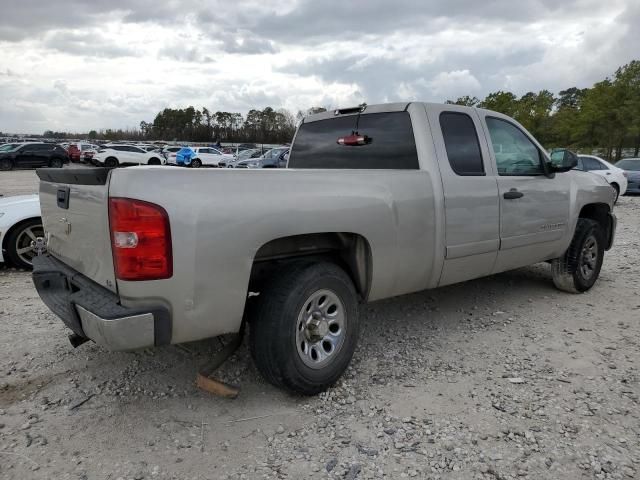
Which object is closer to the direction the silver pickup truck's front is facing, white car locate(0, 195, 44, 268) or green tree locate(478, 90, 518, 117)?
the green tree

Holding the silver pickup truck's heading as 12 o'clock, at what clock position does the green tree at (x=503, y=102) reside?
The green tree is roughly at 11 o'clock from the silver pickup truck.

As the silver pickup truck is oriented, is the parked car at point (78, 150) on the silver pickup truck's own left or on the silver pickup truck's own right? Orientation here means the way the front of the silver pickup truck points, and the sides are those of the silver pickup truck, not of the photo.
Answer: on the silver pickup truck's own left

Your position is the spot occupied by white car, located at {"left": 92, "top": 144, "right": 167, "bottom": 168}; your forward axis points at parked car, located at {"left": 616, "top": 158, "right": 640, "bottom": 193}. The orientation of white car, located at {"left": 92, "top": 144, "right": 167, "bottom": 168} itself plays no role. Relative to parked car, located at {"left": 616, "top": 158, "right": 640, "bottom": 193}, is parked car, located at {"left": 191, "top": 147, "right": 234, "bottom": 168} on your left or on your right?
left

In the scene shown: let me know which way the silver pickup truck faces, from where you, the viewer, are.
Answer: facing away from the viewer and to the right of the viewer

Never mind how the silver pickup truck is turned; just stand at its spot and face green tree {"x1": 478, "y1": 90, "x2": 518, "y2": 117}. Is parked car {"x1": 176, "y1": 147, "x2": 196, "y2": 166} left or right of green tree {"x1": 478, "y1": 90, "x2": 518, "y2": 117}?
left

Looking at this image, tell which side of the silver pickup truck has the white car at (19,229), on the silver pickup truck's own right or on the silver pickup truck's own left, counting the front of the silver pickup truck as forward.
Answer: on the silver pickup truck's own left

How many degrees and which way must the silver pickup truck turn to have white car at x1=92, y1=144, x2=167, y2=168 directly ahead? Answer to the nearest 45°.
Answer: approximately 90° to its left

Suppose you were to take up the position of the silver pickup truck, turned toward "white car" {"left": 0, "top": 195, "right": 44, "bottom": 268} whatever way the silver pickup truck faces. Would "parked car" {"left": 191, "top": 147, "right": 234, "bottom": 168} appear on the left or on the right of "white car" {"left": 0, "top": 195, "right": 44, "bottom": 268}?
right
